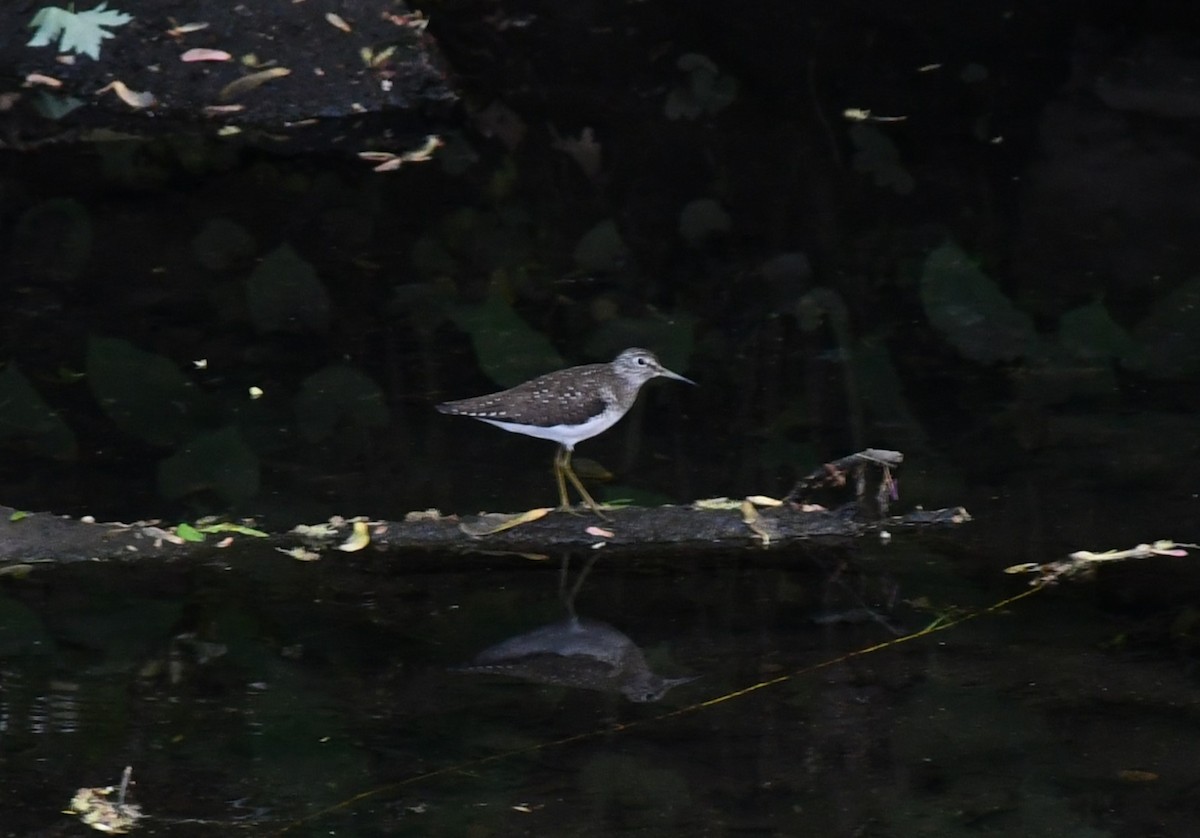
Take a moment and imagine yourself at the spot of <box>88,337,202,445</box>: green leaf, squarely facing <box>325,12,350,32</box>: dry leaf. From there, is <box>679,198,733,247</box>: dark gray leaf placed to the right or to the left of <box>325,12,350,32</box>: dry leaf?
right

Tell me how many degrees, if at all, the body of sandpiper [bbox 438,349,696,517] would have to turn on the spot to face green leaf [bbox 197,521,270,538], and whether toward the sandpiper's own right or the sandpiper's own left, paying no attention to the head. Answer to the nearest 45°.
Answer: approximately 180°

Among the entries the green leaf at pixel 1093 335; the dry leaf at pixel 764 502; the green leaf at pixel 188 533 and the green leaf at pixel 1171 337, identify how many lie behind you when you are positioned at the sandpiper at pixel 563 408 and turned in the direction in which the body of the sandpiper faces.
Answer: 1

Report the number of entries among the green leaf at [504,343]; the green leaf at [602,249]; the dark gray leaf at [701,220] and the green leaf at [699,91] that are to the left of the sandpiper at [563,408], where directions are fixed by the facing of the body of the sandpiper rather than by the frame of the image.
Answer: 4

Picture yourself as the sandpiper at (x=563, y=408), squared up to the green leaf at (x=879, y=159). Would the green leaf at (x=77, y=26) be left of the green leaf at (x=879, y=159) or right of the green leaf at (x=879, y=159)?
left

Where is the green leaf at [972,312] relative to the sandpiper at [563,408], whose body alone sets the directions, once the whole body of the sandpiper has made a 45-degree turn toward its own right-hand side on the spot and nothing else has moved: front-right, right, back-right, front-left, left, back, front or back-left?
left

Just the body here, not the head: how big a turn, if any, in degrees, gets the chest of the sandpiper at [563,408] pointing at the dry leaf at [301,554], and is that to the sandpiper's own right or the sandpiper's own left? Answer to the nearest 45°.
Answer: approximately 180°

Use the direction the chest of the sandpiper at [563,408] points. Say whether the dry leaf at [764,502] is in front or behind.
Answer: in front

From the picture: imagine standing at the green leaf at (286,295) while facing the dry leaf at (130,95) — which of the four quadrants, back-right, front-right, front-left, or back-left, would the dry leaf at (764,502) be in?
back-right

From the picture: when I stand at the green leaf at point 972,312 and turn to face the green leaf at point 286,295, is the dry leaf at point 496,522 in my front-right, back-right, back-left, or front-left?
front-left

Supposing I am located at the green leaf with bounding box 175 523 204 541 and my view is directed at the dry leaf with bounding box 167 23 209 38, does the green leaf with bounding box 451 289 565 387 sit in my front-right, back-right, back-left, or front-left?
front-right

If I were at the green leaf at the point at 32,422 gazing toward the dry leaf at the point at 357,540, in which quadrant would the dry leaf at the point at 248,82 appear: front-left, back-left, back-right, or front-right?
back-left

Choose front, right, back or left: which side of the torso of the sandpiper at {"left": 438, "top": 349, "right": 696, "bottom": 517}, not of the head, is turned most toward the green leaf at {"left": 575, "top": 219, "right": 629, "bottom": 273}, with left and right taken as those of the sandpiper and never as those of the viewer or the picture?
left

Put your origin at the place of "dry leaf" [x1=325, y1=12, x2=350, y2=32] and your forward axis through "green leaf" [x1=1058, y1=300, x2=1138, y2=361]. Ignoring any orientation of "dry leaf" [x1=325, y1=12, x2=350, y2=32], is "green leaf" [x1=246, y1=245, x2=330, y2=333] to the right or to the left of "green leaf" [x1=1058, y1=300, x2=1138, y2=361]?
right

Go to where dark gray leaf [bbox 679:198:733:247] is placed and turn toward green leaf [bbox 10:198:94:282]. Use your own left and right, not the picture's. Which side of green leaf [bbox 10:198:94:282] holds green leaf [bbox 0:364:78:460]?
left

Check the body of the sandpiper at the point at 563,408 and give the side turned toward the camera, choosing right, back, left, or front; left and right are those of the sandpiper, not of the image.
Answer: right

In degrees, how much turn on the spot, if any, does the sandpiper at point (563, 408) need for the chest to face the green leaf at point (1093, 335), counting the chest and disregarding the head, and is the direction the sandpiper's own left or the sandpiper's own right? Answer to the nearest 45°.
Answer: approximately 45° to the sandpiper's own left
